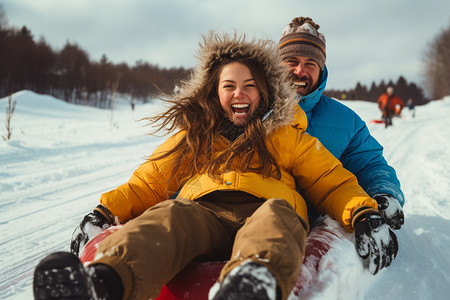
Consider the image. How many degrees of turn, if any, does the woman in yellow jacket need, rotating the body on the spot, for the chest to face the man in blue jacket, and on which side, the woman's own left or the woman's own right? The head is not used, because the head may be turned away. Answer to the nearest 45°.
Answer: approximately 135° to the woman's own left

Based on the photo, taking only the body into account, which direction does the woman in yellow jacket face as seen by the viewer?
toward the camera

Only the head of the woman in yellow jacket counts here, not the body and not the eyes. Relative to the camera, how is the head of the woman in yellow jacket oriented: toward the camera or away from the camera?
toward the camera

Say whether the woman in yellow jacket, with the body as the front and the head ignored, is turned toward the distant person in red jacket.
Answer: no
